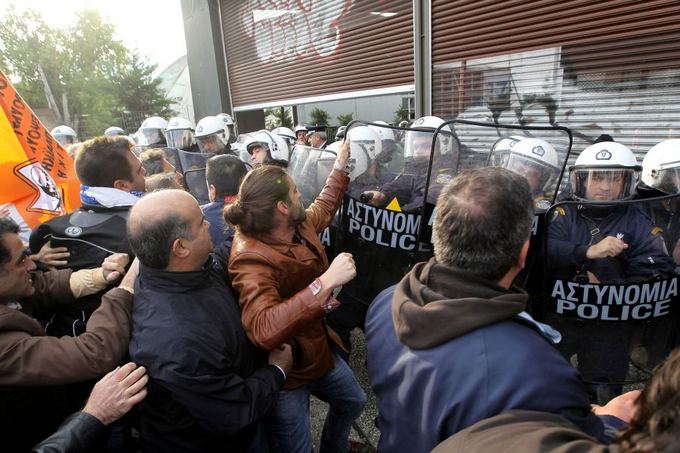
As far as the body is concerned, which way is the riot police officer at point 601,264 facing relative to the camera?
toward the camera

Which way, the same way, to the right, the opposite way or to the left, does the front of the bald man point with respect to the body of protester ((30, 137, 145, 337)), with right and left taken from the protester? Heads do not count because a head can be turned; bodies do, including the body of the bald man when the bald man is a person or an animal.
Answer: the same way

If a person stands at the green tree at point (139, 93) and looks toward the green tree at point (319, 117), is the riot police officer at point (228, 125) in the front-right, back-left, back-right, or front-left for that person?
front-right

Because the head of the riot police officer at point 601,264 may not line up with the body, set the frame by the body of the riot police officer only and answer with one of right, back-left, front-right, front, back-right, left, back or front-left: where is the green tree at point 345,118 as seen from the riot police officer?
back-right

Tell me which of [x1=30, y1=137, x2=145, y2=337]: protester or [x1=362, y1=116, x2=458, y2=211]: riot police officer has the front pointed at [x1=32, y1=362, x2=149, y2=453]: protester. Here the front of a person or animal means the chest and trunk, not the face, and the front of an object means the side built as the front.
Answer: the riot police officer

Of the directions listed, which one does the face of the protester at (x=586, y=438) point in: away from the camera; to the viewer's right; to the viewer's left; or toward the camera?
away from the camera

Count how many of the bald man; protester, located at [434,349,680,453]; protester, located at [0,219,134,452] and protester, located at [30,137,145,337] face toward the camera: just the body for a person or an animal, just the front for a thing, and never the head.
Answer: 0

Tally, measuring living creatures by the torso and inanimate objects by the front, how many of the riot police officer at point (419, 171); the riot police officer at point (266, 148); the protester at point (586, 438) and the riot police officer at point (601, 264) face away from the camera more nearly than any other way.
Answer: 1

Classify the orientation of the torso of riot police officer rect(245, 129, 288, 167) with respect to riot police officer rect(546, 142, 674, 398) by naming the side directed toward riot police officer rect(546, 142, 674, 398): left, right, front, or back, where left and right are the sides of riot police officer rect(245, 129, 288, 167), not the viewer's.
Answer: left

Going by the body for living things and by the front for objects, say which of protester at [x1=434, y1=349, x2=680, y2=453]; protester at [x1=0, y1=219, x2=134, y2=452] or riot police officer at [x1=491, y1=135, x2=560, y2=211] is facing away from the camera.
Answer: protester at [x1=434, y1=349, x2=680, y2=453]

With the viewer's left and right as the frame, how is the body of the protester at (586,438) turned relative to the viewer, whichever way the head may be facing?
facing away from the viewer

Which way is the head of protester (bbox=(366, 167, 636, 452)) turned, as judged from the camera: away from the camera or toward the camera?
away from the camera

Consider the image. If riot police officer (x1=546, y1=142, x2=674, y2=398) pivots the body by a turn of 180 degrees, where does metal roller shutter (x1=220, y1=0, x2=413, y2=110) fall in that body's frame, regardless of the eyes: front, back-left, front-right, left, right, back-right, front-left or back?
front-left

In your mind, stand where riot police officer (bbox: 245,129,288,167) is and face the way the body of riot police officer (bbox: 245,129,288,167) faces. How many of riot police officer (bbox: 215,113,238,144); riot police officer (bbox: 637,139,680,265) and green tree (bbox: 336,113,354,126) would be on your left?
1

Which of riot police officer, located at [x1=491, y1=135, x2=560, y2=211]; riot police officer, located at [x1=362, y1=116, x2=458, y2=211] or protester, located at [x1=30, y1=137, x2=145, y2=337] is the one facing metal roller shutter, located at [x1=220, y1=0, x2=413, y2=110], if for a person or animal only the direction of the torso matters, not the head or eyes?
the protester

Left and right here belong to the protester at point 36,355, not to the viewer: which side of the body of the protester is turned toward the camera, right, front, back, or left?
right

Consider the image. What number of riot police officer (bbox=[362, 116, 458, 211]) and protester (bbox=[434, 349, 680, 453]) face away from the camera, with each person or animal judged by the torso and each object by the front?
1
